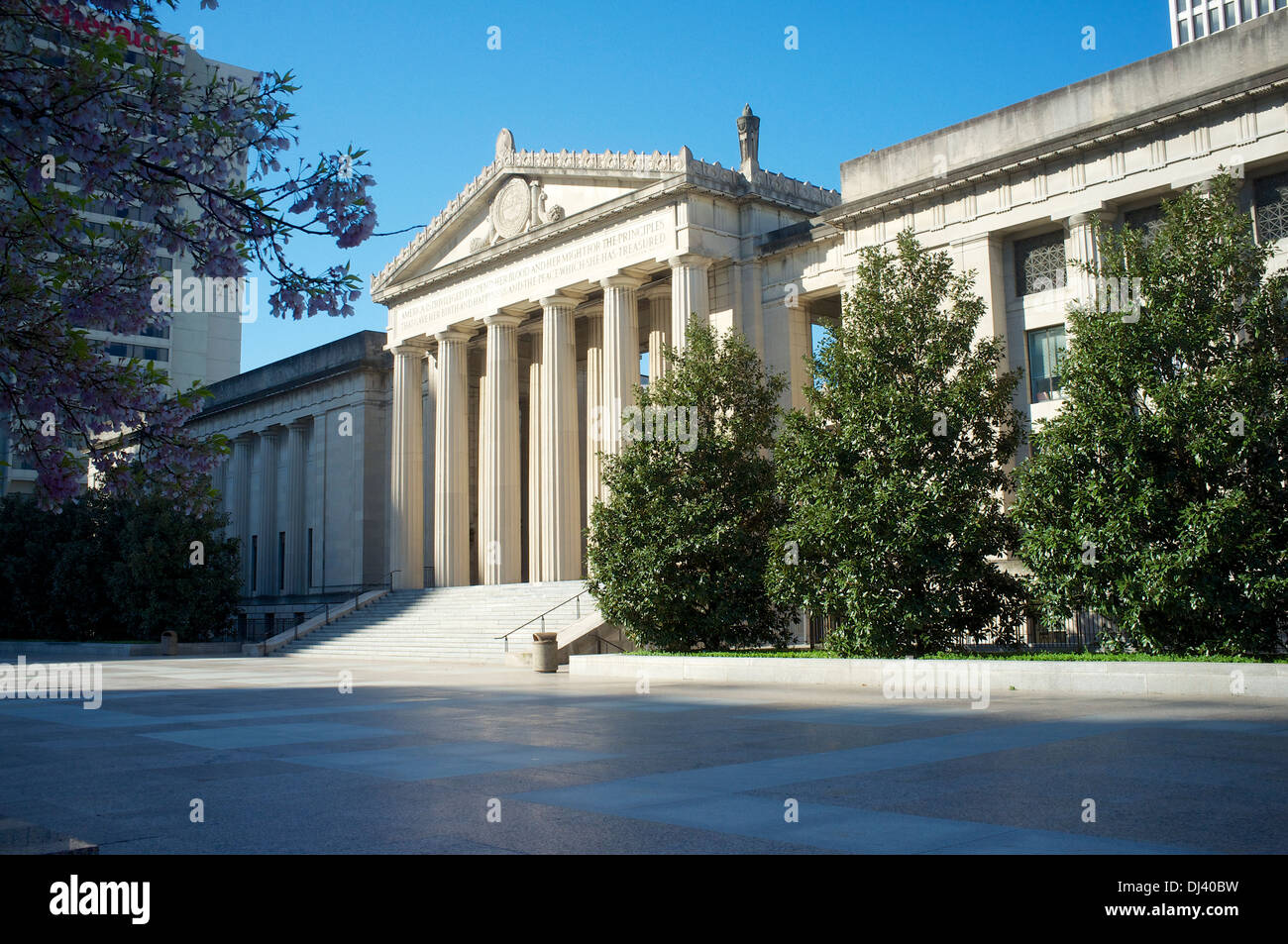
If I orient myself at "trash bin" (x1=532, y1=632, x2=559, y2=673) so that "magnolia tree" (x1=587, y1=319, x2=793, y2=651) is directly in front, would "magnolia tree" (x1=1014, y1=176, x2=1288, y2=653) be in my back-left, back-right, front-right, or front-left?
front-right

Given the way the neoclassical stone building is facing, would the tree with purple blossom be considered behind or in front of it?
in front

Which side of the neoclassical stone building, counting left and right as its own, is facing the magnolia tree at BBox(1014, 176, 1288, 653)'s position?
left

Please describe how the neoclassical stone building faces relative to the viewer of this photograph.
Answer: facing the viewer and to the left of the viewer

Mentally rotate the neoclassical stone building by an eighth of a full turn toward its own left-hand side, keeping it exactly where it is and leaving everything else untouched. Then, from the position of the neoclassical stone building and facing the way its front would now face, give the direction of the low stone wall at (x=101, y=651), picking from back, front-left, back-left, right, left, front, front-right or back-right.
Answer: right

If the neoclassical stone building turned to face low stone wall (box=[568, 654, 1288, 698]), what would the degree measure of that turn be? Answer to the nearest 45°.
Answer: approximately 45° to its left

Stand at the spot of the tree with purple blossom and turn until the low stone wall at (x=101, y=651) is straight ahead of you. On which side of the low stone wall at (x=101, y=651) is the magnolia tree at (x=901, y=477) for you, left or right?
right

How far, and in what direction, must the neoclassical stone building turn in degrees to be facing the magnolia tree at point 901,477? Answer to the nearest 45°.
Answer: approximately 45° to its left
